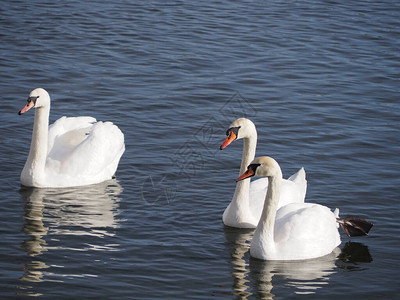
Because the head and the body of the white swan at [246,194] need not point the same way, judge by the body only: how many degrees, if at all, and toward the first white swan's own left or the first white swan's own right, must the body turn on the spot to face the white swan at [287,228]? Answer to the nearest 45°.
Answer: approximately 90° to the first white swan's own left

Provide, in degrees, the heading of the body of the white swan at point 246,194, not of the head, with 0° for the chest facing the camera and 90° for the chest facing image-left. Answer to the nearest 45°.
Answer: approximately 45°

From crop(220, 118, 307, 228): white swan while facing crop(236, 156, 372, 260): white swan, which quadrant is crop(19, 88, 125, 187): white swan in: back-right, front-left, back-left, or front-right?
back-right

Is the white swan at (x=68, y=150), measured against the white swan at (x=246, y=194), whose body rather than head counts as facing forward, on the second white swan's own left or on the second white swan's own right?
on the second white swan's own right

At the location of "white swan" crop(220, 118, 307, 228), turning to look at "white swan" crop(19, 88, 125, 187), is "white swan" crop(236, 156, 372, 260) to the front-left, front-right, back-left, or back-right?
back-left
